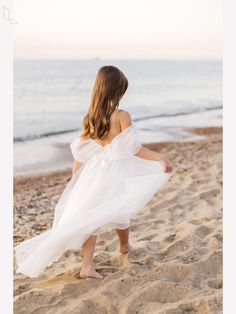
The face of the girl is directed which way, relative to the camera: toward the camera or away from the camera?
away from the camera

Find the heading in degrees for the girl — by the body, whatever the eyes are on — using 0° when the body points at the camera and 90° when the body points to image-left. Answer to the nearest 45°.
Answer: approximately 225°
